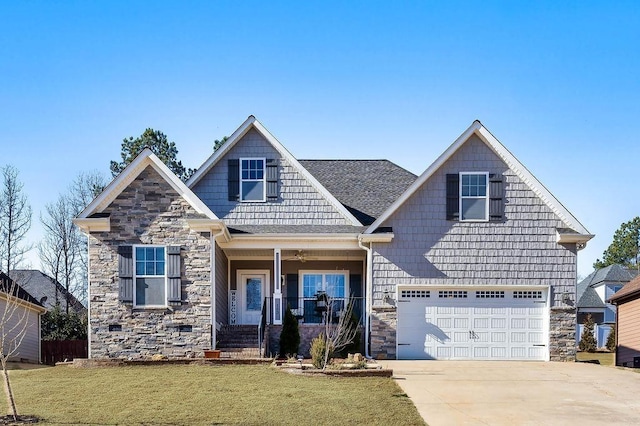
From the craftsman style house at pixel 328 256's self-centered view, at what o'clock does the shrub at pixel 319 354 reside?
The shrub is roughly at 12 o'clock from the craftsman style house.

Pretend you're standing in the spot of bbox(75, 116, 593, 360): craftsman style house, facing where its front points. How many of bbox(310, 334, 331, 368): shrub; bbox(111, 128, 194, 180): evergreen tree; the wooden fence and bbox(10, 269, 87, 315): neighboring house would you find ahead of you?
1

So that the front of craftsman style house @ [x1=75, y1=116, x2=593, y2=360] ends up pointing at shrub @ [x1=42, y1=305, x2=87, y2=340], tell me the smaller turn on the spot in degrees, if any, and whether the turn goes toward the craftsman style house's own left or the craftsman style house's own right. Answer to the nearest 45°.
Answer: approximately 135° to the craftsman style house's own right

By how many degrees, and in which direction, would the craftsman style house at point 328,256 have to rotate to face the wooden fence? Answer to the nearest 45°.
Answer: approximately 135° to its right

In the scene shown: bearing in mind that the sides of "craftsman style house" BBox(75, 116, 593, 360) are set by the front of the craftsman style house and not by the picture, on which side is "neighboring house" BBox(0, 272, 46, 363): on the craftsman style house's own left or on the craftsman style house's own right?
on the craftsman style house's own right

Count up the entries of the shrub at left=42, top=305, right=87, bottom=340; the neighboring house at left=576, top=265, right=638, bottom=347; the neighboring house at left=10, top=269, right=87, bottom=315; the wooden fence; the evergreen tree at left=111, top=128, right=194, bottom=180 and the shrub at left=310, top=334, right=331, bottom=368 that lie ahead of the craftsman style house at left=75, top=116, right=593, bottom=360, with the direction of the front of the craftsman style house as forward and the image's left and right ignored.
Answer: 1

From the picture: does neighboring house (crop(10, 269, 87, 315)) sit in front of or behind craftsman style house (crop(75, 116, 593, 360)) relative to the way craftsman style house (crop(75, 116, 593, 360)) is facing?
behind

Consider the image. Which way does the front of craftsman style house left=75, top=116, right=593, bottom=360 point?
toward the camera
